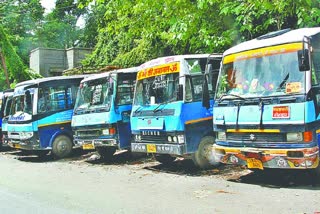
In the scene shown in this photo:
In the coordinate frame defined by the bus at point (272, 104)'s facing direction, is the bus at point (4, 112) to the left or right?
on its right

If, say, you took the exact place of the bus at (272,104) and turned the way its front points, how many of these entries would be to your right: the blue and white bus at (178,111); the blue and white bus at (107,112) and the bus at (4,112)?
3

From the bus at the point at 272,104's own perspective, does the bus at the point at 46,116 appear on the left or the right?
on its right

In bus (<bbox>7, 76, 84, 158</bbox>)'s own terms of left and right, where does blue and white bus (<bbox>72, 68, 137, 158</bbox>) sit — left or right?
on its left

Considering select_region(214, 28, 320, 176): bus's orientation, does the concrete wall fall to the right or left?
on its right

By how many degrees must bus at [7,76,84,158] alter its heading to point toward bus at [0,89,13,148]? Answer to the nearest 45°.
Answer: approximately 90° to its right

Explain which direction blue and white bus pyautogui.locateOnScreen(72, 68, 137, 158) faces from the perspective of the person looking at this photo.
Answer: facing the viewer and to the left of the viewer

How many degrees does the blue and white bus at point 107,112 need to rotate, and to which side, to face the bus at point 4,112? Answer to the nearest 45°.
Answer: approximately 90° to its right

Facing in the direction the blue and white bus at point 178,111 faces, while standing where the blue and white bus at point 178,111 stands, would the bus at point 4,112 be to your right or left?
on your right

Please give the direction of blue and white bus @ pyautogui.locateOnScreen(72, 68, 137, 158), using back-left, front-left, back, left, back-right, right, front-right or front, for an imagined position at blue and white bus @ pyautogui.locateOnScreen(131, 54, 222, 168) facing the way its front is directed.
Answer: right

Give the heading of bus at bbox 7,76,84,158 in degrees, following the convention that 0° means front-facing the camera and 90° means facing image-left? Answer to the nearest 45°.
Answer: approximately 45°

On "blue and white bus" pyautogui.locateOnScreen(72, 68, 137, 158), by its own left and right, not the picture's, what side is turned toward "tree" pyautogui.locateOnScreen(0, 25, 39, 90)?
right

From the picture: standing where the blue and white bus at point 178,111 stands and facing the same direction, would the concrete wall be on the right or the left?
on its right

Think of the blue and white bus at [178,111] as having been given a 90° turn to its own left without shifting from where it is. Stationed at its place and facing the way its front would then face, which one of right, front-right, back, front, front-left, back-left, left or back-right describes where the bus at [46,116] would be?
back

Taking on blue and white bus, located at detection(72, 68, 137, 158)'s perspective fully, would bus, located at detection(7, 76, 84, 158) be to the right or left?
on its right

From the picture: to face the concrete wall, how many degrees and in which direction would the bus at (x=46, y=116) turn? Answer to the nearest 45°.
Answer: approximately 135° to its right
